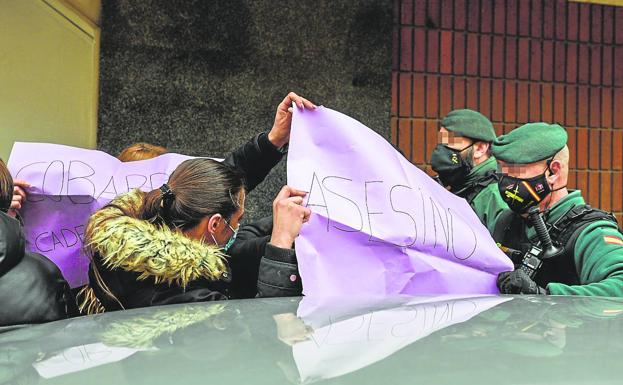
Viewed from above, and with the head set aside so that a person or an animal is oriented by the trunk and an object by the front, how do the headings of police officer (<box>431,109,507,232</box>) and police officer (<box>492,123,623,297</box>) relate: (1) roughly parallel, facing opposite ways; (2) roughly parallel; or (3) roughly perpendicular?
roughly parallel

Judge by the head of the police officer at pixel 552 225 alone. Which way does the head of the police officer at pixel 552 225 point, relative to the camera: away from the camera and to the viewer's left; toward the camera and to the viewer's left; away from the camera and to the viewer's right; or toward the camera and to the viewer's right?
toward the camera and to the viewer's left

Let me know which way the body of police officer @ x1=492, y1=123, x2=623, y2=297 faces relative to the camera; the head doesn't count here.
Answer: to the viewer's left

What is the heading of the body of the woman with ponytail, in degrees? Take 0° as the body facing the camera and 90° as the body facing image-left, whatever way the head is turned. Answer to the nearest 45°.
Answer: approximately 225°

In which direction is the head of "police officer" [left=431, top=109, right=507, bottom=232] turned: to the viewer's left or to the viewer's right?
to the viewer's left

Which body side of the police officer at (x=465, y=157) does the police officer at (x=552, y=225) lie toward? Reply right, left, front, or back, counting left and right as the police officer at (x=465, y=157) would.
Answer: left

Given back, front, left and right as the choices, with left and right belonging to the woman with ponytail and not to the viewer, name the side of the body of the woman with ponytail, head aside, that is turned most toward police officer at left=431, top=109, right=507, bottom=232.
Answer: front

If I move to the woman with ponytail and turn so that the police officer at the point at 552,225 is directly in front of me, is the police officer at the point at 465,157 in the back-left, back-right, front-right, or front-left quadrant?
front-left

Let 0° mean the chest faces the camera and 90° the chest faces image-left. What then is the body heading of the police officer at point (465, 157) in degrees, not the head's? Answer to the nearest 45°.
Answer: approximately 90°
